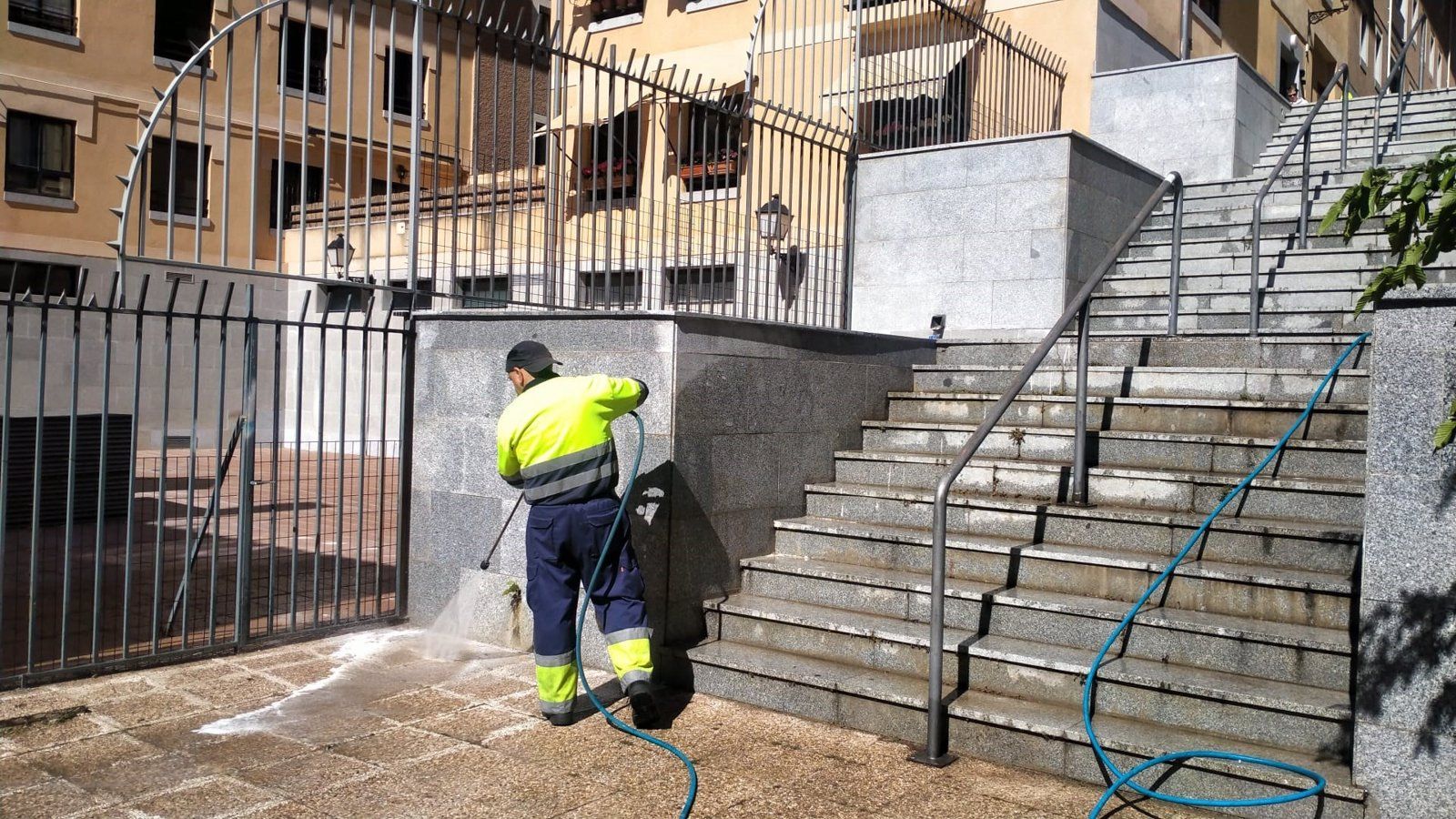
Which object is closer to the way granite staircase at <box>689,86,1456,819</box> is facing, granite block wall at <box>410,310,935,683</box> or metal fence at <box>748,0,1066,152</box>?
the granite block wall

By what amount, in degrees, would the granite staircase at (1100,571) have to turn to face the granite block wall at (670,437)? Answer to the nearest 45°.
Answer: approximately 45° to its right

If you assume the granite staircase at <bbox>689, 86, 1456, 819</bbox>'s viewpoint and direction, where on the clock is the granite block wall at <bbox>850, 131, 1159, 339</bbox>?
The granite block wall is roughly at 4 o'clock from the granite staircase.

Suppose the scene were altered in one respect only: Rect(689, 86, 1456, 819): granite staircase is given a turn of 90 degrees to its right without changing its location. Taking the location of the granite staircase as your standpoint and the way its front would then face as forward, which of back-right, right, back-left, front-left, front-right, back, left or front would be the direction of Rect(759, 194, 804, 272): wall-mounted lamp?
front

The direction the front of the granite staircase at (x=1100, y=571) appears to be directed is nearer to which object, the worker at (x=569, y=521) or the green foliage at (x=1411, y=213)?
the worker

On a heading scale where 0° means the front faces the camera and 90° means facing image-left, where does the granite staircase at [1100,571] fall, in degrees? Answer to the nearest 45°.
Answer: approximately 45°

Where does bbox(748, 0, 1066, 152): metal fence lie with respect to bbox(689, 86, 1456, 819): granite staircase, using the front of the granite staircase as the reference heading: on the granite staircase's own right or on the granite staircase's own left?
on the granite staircase's own right

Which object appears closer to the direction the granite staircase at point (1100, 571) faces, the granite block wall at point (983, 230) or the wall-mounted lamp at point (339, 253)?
the wall-mounted lamp
